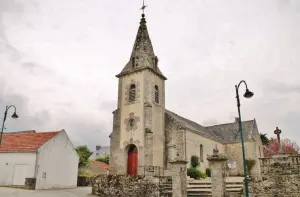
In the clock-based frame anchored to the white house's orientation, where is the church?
The church is roughly at 7 o'clock from the white house.

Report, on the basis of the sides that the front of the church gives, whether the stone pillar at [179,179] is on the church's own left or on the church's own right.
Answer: on the church's own left

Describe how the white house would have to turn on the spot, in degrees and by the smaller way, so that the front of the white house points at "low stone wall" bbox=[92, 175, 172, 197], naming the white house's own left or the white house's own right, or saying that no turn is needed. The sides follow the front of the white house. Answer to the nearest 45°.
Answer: approximately 90° to the white house's own left

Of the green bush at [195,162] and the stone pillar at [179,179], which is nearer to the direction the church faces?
the stone pillar

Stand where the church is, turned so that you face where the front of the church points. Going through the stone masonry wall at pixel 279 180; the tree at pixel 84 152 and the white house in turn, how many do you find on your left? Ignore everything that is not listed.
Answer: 1

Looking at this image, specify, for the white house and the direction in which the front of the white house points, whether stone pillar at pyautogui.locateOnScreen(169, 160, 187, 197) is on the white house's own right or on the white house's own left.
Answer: on the white house's own left

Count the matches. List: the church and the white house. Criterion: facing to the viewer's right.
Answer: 0

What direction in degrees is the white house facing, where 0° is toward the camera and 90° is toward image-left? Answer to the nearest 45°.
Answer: approximately 45°

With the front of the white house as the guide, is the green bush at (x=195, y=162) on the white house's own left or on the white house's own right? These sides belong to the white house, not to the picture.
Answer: on the white house's own left

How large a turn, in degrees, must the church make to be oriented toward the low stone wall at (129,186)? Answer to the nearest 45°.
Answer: approximately 45° to its left

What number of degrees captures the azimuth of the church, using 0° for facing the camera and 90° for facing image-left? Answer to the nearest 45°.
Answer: approximately 45°

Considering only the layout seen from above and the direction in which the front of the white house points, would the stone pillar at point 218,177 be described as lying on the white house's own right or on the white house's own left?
on the white house's own left
